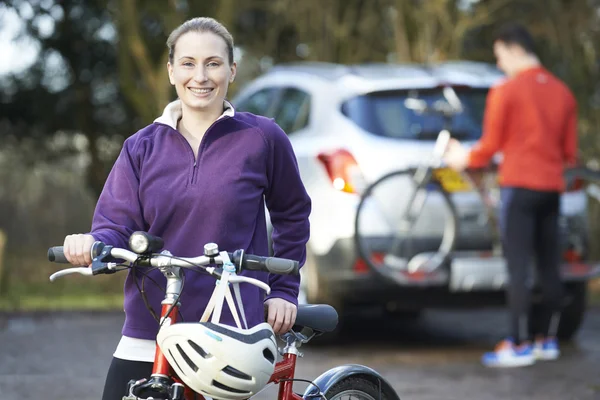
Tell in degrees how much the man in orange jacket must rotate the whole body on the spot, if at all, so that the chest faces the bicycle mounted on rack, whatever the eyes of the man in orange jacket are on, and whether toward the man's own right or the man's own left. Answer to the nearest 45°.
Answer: approximately 45° to the man's own left

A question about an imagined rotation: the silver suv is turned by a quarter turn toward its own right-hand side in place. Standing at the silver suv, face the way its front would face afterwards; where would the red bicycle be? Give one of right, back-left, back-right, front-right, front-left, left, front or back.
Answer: back-right

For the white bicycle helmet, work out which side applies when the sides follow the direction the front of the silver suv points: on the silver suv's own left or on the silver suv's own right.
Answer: on the silver suv's own left

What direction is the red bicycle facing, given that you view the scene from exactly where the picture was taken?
facing the viewer and to the left of the viewer

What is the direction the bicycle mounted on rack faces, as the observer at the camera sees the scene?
facing to the left of the viewer

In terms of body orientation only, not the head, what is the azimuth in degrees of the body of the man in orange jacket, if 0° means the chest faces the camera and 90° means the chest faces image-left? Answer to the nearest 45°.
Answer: approximately 135°

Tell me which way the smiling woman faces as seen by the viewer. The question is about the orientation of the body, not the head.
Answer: toward the camera

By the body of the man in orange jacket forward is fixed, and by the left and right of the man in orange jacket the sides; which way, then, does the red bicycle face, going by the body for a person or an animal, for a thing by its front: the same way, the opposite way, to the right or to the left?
to the left

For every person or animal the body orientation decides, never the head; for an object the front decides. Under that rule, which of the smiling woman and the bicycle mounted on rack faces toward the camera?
the smiling woman

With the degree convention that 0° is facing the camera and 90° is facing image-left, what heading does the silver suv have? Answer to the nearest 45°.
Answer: approximately 135°

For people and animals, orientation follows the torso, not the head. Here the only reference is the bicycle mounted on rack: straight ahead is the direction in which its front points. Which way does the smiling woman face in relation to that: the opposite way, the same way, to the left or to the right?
to the left
